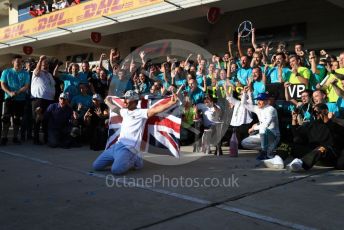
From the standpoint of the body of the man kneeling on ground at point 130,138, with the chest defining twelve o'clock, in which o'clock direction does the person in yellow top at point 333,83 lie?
The person in yellow top is roughly at 7 o'clock from the man kneeling on ground.

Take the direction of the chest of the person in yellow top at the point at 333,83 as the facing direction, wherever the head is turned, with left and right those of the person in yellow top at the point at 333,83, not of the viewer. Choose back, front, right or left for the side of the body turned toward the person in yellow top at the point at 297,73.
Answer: right

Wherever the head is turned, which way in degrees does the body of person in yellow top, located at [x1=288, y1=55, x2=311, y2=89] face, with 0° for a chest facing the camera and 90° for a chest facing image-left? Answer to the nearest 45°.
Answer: approximately 45°

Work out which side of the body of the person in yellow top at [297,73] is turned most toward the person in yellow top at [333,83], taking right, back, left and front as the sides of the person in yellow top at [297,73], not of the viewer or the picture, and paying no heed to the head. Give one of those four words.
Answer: left

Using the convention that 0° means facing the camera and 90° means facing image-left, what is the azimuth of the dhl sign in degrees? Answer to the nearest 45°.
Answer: approximately 45°

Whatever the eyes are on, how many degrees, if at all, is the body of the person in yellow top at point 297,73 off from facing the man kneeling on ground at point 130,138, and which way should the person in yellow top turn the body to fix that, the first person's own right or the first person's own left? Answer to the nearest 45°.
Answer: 0° — they already face them

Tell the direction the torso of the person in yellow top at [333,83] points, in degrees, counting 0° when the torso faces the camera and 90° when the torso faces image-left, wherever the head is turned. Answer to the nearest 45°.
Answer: approximately 45°

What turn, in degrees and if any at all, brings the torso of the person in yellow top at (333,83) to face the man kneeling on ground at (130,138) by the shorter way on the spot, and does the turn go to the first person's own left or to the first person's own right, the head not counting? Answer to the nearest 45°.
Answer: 0° — they already face them

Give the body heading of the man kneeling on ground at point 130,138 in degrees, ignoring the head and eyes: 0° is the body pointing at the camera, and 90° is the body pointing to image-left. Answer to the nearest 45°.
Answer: approximately 45°
